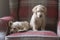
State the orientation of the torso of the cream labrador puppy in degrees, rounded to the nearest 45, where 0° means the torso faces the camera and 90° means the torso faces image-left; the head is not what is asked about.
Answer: approximately 45°
